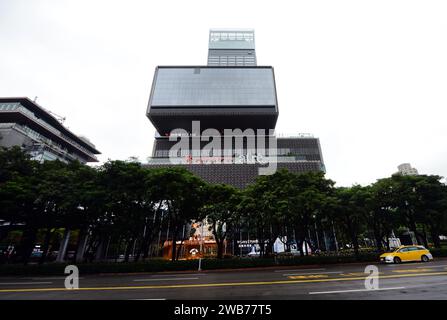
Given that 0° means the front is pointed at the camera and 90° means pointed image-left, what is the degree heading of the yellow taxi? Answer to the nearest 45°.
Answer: approximately 45°

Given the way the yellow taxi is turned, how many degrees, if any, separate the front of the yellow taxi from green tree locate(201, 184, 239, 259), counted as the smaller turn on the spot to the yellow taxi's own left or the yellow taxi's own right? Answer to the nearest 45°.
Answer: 0° — it already faces it

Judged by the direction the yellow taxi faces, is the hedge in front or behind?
in front
